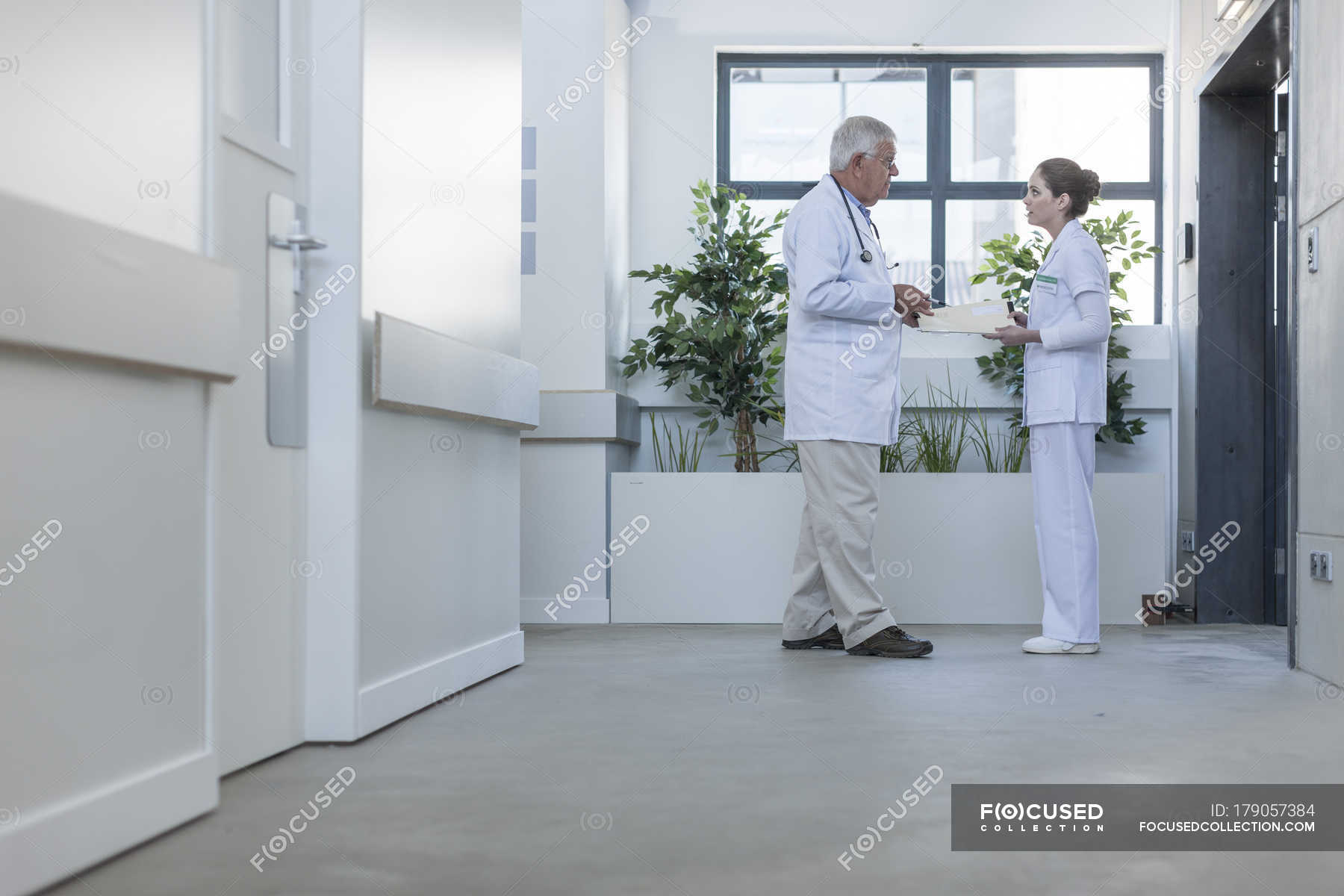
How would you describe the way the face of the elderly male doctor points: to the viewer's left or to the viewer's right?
to the viewer's right

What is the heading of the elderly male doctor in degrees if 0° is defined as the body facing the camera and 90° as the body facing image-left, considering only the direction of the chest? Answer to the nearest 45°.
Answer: approximately 270°

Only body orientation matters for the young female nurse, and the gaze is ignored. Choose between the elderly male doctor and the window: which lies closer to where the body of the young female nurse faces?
the elderly male doctor

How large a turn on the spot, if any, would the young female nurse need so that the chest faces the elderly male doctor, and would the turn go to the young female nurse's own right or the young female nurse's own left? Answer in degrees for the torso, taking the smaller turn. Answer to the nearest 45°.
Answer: approximately 45° to the young female nurse's own left

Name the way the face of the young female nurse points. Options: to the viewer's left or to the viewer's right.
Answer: to the viewer's left

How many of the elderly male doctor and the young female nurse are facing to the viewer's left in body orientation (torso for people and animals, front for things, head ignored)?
1

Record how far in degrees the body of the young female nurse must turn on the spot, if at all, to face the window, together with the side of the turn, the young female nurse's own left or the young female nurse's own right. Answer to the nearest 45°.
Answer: approximately 90° to the young female nurse's own right

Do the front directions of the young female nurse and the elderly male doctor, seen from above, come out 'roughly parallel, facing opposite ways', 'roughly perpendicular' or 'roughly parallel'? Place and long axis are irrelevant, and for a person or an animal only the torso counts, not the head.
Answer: roughly parallel, facing opposite ways

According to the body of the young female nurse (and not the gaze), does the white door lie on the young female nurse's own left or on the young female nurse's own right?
on the young female nurse's own left

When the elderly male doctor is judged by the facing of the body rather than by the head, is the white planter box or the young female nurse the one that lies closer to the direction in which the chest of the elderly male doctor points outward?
the young female nurse

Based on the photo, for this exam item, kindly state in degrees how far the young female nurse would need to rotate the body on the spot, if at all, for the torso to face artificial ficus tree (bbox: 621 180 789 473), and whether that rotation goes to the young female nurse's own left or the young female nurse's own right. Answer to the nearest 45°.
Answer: approximately 45° to the young female nurse's own right

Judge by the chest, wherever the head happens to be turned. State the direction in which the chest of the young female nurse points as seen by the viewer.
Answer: to the viewer's left

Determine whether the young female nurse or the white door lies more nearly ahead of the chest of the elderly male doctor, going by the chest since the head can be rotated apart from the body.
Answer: the young female nurse

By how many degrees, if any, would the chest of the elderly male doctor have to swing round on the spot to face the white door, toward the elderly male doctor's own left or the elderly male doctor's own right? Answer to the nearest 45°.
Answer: approximately 135° to the elderly male doctor's own right

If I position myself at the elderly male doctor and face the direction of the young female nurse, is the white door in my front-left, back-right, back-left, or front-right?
back-right
